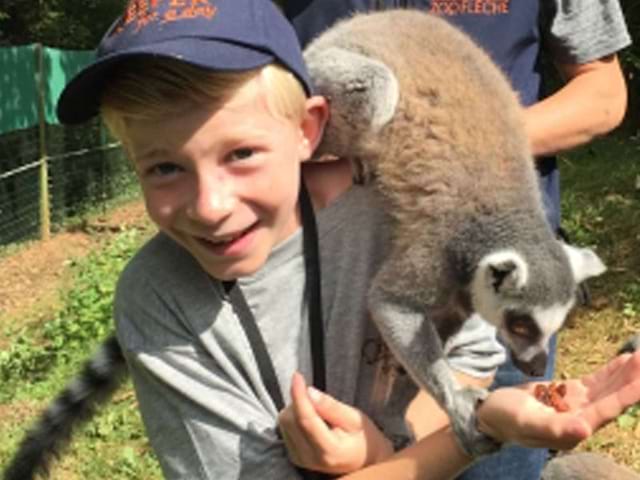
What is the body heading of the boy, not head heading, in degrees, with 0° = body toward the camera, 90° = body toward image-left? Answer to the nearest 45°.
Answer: approximately 0°

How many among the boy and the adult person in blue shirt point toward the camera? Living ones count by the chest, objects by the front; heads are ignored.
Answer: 2

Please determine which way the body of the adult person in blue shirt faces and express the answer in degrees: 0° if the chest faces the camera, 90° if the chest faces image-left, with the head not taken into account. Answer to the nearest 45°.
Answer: approximately 0°

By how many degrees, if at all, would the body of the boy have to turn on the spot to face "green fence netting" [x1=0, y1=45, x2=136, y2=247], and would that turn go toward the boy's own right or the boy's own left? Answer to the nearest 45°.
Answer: approximately 180°

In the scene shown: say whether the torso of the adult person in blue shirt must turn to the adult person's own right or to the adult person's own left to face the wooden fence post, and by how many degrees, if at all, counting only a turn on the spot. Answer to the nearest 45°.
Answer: approximately 135° to the adult person's own right

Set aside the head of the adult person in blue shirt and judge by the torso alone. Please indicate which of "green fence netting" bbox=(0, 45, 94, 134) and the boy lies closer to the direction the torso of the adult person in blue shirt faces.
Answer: the boy

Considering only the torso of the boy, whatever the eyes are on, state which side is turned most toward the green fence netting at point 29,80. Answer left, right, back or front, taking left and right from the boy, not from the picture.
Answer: back

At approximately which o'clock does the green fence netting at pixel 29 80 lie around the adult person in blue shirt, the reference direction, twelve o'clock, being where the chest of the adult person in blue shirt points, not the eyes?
The green fence netting is roughly at 5 o'clock from the adult person in blue shirt.
